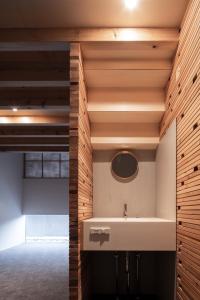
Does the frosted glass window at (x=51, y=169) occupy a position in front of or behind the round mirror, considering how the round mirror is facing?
behind

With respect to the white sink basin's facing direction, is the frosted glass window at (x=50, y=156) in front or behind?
behind

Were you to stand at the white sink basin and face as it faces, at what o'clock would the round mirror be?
The round mirror is roughly at 6 o'clock from the white sink basin.

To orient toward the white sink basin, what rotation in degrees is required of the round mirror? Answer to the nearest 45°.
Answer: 0° — it already faces it

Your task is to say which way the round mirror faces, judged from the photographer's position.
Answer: facing the viewer

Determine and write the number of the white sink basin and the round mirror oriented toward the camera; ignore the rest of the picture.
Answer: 2

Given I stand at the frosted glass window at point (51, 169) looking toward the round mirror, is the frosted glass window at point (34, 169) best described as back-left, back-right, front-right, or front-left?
back-right

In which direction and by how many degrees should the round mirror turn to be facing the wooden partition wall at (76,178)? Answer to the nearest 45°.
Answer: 0° — it already faces it

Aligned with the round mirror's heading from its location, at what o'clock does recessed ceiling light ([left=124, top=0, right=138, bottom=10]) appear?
The recessed ceiling light is roughly at 12 o'clock from the round mirror.

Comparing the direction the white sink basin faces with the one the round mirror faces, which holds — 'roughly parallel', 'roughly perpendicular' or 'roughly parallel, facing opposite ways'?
roughly parallel

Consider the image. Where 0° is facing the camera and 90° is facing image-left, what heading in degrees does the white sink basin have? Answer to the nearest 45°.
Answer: approximately 0°
